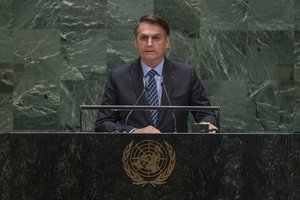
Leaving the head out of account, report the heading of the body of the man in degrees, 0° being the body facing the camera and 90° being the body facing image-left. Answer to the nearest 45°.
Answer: approximately 0°
